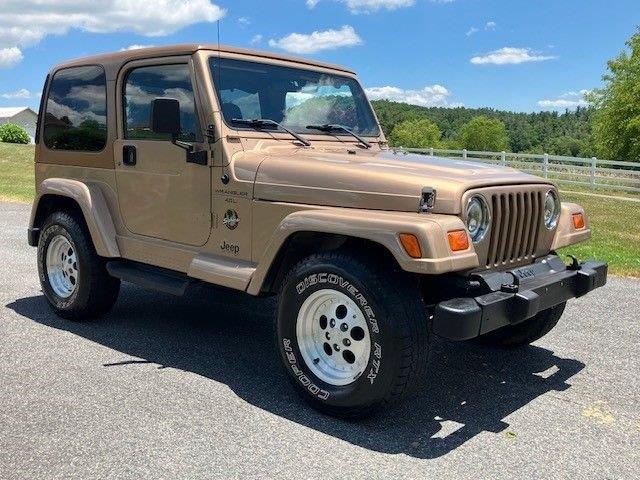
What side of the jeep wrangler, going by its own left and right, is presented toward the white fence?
left

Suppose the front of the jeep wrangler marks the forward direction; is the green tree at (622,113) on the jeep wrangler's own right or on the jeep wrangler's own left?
on the jeep wrangler's own left

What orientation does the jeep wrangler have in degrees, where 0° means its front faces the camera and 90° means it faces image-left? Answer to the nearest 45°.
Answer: approximately 315°

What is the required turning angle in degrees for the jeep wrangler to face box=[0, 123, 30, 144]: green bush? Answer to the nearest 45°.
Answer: approximately 180°
